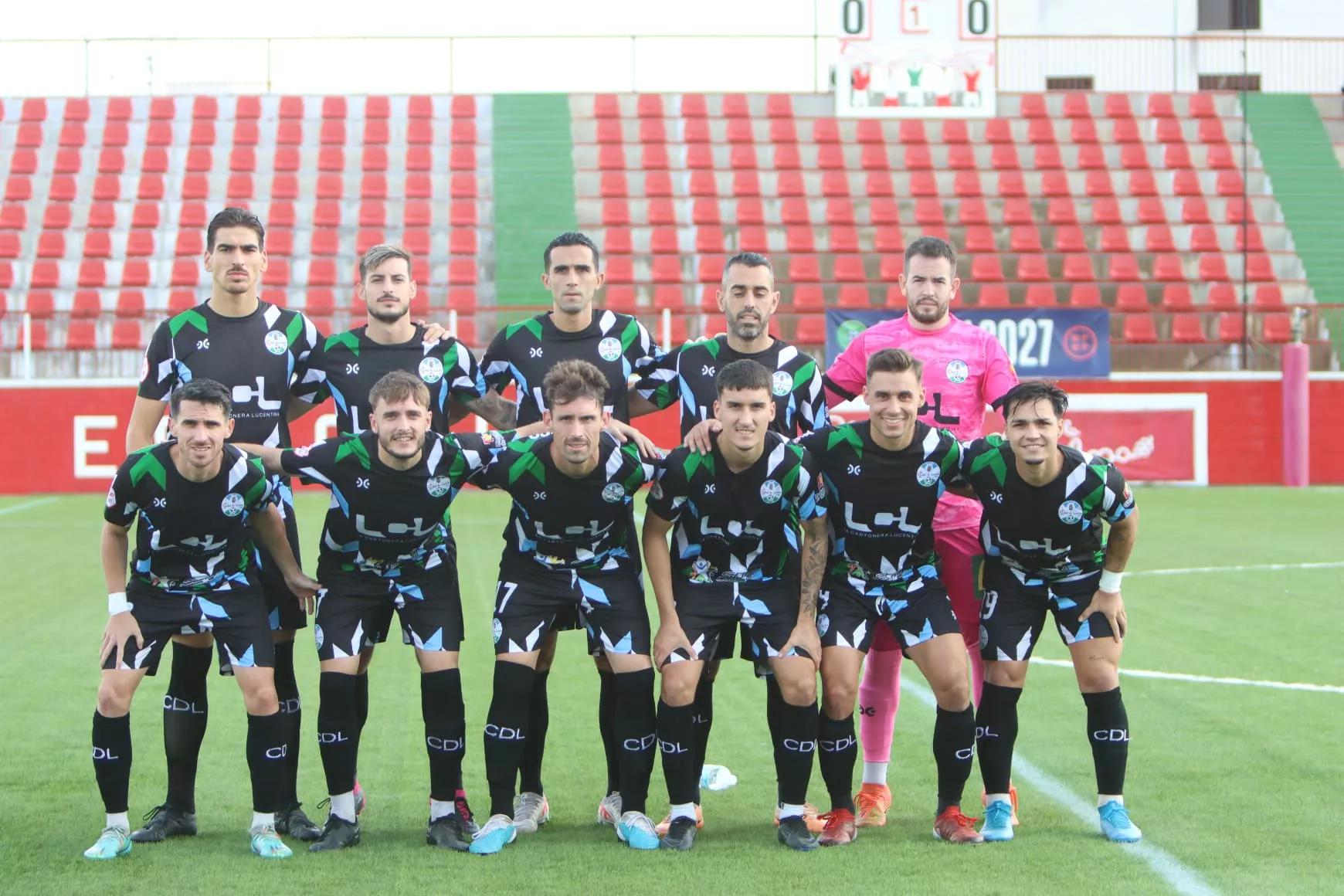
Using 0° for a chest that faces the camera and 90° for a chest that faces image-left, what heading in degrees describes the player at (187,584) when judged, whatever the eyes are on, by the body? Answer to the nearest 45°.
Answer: approximately 0°

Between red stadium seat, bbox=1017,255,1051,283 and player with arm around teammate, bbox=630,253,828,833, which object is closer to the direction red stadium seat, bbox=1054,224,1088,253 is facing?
the player with arm around teammate

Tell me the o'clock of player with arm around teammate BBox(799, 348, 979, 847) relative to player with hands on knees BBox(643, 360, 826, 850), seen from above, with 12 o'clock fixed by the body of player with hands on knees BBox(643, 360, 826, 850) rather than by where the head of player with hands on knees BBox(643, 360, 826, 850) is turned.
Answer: player with arm around teammate BBox(799, 348, 979, 847) is roughly at 9 o'clock from player with hands on knees BBox(643, 360, 826, 850).

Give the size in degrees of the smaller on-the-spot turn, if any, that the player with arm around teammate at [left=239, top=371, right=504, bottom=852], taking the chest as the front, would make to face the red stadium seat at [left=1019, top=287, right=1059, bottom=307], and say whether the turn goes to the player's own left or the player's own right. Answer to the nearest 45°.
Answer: approximately 135° to the player's own left

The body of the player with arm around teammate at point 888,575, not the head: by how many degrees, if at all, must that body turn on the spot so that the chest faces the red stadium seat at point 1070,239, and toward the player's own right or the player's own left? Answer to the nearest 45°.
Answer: approximately 180°

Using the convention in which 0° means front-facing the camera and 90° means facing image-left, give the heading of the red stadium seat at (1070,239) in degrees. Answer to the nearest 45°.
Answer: approximately 0°

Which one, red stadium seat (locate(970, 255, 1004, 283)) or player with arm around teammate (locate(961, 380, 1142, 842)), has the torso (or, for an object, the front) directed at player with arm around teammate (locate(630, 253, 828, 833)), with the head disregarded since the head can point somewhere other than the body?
the red stadium seat
